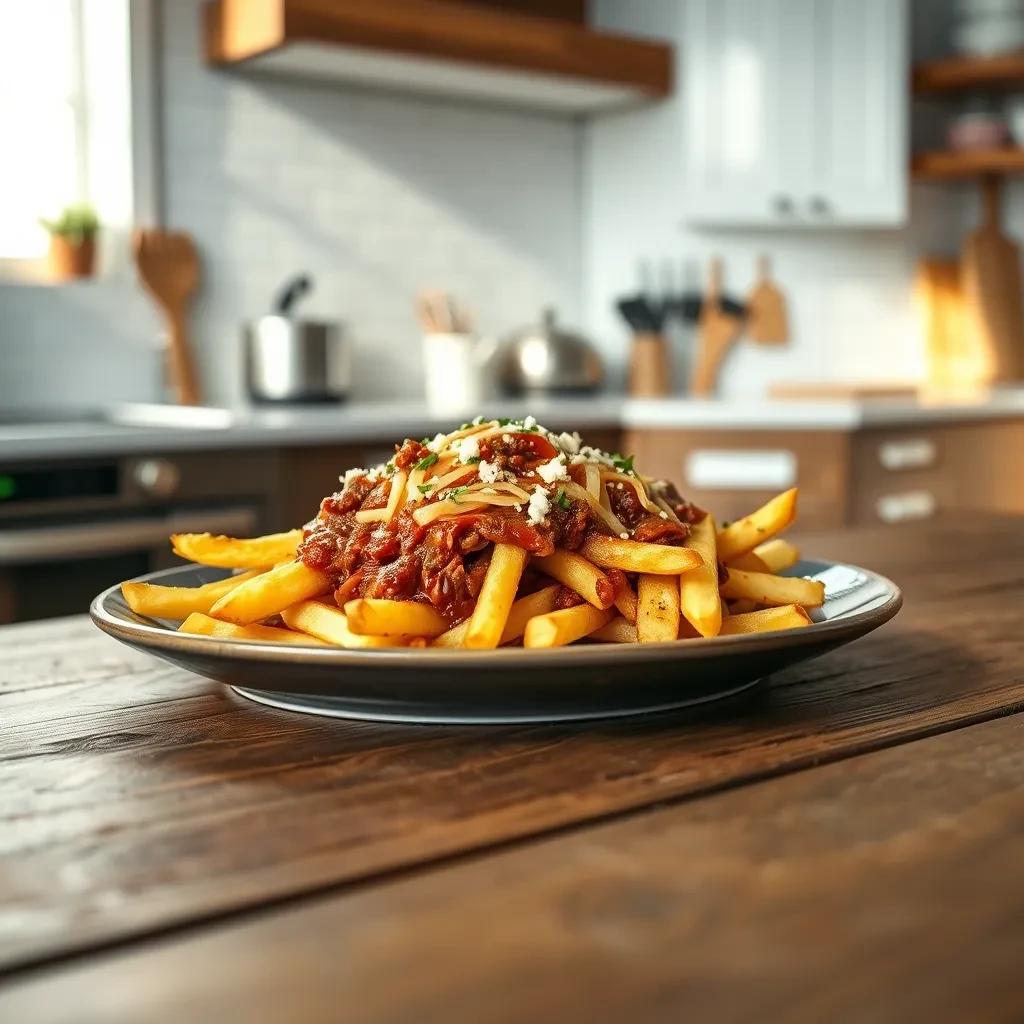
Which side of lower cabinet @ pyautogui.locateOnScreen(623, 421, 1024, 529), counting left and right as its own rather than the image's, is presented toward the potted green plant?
right

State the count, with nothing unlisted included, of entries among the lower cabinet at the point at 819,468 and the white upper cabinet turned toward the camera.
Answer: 2

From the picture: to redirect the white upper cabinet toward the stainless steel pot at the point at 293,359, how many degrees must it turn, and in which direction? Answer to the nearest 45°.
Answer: approximately 45° to its right

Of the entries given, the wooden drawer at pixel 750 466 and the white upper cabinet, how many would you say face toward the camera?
2

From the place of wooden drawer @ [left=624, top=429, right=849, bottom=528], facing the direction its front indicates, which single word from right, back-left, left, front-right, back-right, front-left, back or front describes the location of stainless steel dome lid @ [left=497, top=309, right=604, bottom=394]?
back-right

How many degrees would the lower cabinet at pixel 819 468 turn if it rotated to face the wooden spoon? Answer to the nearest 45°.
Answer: approximately 90° to its right

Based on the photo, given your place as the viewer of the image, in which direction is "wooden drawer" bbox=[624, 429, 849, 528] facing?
facing the viewer

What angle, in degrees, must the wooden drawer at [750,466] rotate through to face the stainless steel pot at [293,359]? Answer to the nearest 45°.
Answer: approximately 90° to its right

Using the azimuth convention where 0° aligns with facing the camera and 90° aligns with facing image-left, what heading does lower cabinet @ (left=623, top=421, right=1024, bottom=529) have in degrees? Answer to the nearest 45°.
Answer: approximately 0°

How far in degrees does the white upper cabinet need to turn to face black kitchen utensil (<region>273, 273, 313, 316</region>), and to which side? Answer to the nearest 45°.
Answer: approximately 45° to its right

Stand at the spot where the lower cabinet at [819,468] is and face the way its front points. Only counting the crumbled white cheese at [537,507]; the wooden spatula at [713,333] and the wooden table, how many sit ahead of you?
2

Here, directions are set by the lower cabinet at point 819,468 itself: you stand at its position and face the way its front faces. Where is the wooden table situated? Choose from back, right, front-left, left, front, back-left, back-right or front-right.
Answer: front

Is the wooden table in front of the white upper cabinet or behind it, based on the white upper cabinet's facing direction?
in front

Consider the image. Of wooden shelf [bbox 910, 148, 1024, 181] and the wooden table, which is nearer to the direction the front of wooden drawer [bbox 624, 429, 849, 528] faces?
the wooden table

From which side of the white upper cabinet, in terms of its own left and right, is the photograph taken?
front

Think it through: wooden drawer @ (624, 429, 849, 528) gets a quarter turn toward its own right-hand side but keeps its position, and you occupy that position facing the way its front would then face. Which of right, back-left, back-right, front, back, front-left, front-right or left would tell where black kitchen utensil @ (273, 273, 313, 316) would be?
front

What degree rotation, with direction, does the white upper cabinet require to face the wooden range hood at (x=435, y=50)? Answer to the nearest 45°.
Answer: approximately 45° to its right
